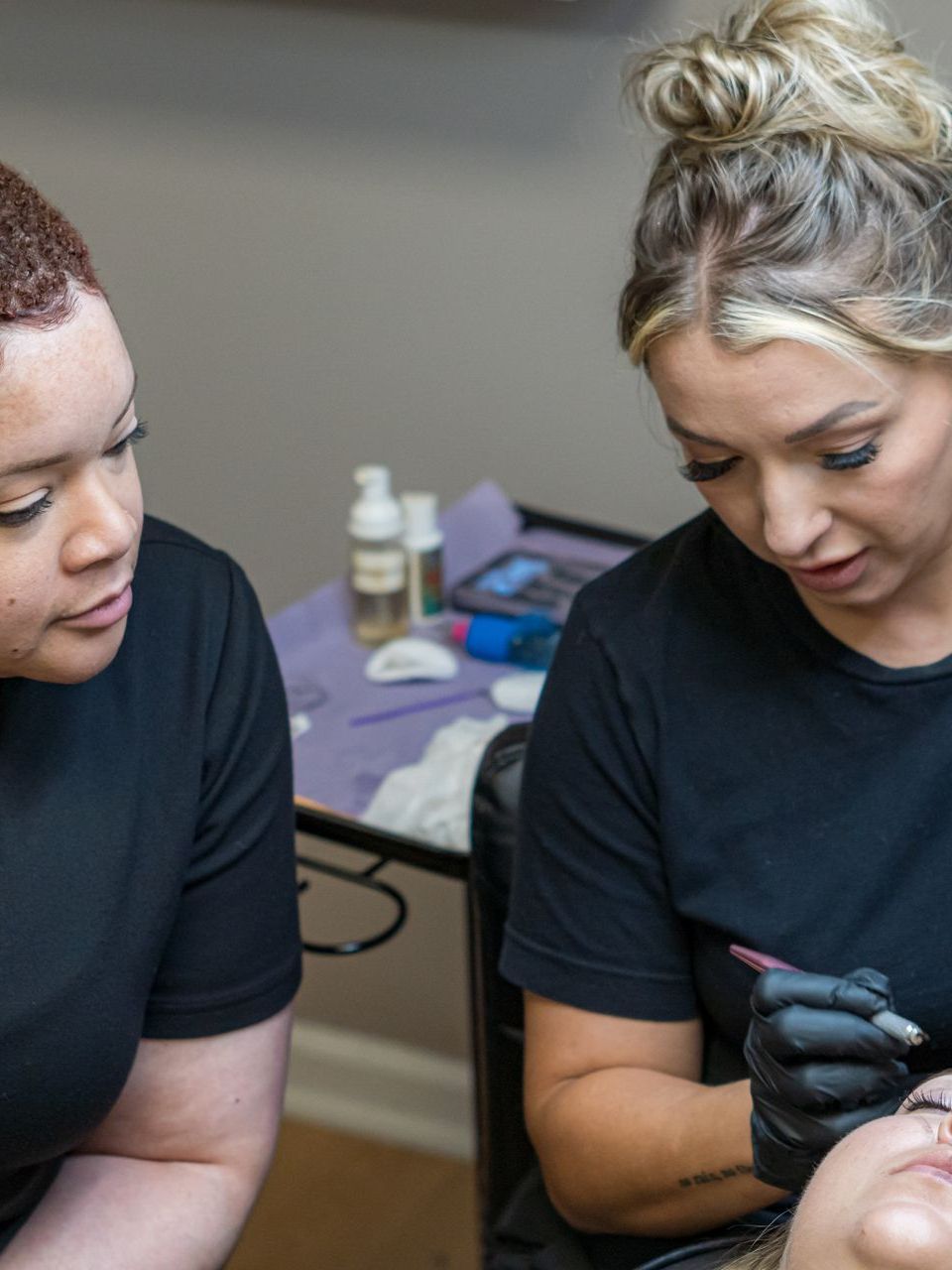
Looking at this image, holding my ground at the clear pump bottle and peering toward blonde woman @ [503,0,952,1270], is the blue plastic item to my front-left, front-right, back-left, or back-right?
front-left

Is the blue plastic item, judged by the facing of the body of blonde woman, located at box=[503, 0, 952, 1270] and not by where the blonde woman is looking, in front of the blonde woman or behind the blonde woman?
behind

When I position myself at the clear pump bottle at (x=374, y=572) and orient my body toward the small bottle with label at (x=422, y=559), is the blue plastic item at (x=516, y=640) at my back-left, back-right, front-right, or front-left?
front-right

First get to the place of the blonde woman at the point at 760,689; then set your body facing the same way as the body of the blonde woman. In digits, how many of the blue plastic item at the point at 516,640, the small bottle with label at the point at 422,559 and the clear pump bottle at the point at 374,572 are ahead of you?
0

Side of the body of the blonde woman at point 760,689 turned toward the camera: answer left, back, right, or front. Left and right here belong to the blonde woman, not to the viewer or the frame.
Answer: front

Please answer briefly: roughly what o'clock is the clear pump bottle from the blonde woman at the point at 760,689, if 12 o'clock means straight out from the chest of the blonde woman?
The clear pump bottle is roughly at 5 o'clock from the blonde woman.

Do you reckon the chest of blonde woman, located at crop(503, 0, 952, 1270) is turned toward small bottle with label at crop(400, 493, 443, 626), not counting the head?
no
